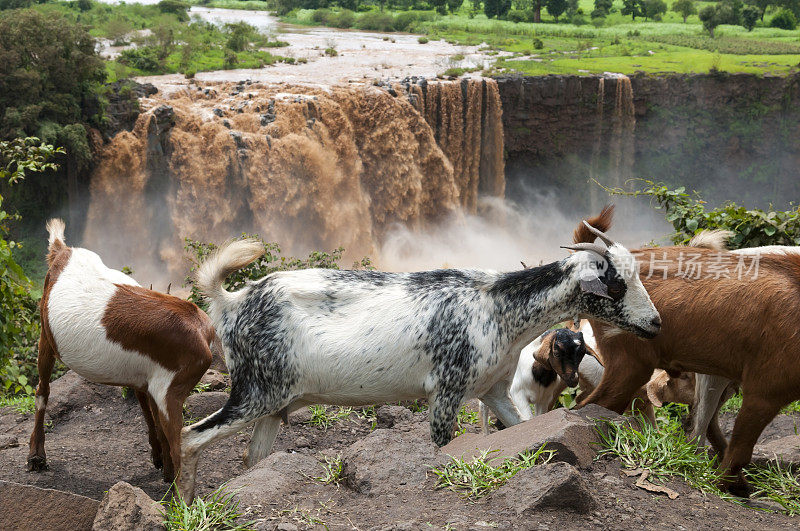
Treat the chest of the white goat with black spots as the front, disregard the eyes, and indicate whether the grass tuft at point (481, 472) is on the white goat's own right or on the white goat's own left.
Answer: on the white goat's own right

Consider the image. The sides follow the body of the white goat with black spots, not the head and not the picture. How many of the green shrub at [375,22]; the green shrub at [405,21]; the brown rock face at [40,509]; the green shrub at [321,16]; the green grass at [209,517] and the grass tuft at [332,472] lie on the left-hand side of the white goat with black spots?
3

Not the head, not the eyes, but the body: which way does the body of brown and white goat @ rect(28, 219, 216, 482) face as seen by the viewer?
to the viewer's right

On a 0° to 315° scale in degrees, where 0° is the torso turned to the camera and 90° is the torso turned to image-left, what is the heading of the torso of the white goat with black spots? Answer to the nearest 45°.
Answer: approximately 270°

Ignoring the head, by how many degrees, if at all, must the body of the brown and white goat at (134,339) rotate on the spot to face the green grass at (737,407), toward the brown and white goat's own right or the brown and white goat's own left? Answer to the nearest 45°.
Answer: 0° — it already faces it

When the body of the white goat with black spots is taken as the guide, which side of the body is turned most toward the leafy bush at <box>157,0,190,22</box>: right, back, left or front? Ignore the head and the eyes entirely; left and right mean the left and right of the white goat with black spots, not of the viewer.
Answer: left

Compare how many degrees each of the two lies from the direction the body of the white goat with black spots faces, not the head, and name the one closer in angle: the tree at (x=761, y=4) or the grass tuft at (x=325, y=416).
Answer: the tree
